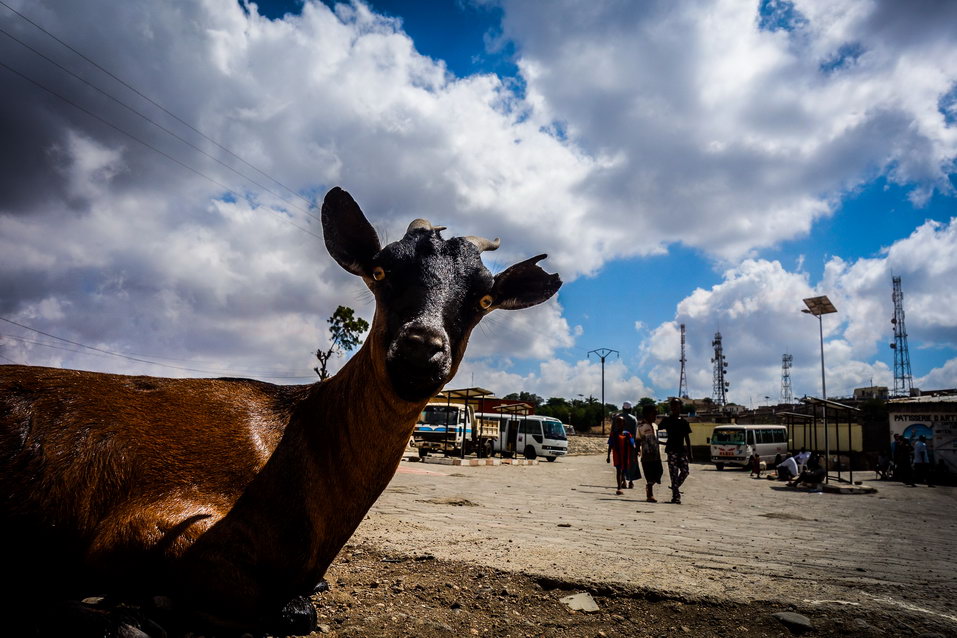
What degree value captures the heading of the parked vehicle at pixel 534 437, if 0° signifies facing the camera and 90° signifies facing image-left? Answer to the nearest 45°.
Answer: approximately 315°

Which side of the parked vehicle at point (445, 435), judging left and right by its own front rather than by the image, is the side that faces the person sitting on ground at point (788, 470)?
left

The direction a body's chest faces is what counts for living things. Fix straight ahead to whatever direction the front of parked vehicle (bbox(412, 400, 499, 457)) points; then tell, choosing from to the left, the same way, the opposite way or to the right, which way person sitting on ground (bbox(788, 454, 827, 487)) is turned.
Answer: to the right

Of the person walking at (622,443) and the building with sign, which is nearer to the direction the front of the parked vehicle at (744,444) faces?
the person walking

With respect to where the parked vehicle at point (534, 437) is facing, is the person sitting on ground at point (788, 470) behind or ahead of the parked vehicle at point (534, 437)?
ahead

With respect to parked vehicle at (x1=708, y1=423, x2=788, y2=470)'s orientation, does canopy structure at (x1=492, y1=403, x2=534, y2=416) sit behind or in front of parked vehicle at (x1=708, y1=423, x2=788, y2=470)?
in front

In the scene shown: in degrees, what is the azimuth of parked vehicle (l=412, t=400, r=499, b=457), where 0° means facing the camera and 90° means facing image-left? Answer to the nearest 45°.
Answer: approximately 45°

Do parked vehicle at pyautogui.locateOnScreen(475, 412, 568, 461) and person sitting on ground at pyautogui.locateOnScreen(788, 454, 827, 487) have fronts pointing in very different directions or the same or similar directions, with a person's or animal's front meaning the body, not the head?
very different directions

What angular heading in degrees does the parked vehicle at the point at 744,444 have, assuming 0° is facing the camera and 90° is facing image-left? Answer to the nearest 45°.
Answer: approximately 45°
